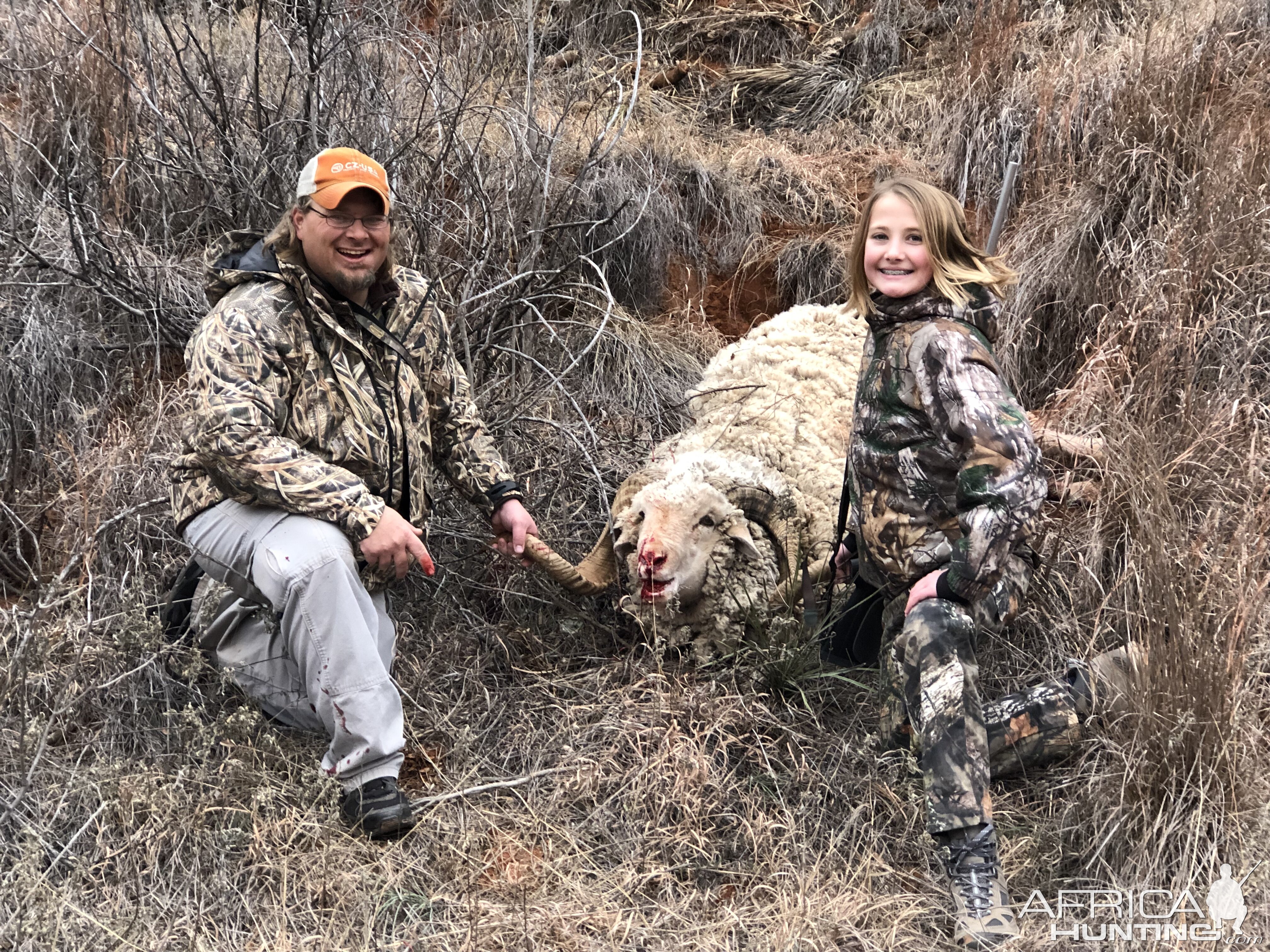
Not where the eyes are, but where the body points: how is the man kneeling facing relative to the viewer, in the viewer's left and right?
facing the viewer and to the right of the viewer
